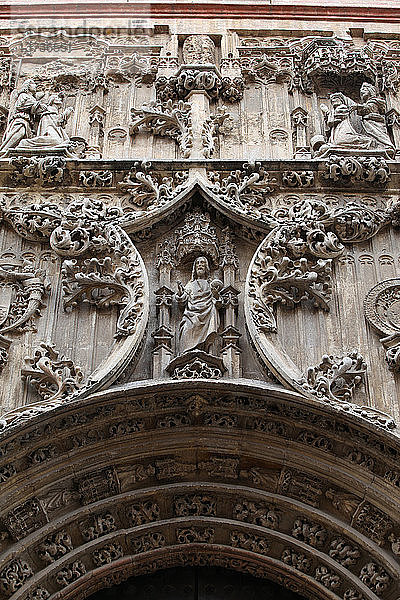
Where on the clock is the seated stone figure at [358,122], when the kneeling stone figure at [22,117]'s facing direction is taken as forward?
the seated stone figure at [358,122] is roughly at 11 o'clock from the kneeling stone figure at [22,117].

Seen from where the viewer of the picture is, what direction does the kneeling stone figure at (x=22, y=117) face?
facing the viewer and to the right of the viewer

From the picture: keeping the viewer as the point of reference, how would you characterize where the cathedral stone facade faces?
facing the viewer

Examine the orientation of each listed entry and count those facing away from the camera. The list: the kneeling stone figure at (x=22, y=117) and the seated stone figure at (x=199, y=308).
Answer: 0

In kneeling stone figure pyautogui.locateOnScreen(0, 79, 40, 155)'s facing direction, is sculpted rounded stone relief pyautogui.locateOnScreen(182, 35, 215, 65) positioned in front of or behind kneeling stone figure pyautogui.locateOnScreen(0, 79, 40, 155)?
in front
